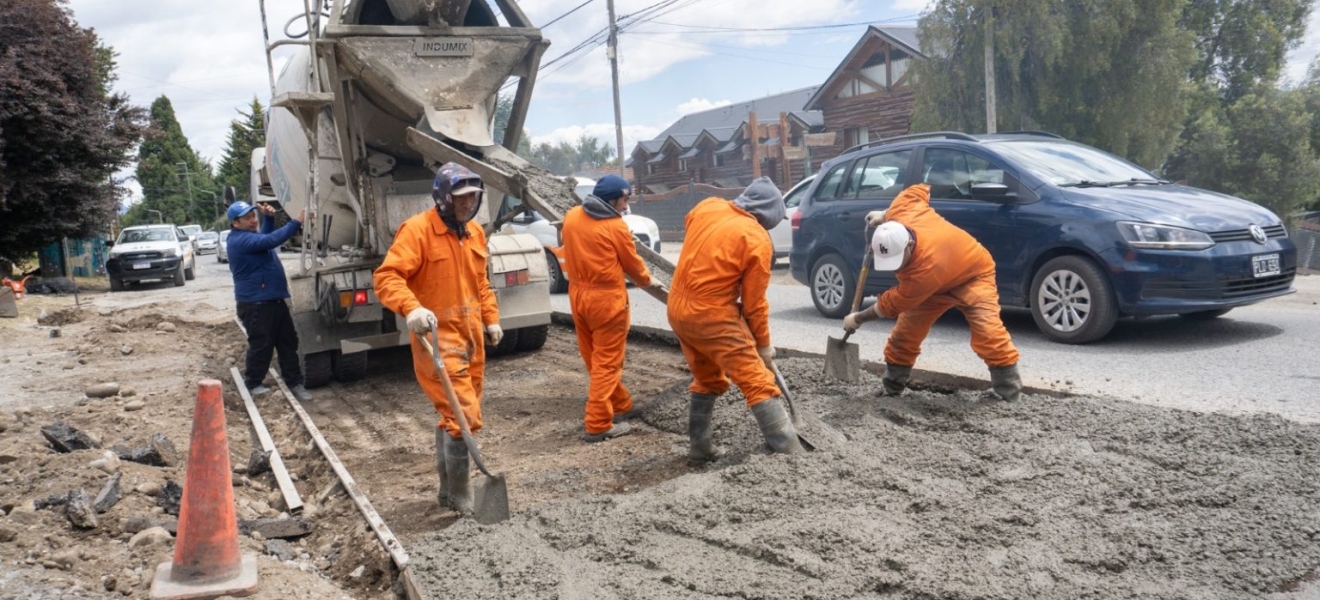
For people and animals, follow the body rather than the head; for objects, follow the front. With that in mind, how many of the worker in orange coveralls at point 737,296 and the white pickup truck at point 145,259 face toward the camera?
1

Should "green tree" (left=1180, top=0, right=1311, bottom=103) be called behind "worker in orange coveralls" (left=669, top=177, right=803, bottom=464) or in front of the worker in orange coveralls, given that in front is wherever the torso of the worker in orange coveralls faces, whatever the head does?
in front

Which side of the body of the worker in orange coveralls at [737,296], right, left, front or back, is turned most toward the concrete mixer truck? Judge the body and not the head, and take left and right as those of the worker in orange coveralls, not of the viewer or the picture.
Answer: left

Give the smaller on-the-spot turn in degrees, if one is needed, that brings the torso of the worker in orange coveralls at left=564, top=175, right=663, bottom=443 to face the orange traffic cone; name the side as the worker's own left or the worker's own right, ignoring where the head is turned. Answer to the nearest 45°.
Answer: approximately 180°

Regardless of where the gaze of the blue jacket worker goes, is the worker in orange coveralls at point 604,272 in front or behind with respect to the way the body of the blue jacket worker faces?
in front

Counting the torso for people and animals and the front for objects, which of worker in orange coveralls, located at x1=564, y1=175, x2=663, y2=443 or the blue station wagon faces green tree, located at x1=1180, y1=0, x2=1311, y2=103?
the worker in orange coveralls

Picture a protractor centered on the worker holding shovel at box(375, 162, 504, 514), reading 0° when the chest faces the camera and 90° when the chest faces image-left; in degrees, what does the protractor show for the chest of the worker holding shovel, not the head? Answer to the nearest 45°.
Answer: approximately 315°

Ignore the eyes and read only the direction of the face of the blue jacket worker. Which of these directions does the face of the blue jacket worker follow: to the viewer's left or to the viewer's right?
to the viewer's right

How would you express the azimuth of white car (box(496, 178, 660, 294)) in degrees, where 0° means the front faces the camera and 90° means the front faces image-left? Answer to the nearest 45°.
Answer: approximately 315°

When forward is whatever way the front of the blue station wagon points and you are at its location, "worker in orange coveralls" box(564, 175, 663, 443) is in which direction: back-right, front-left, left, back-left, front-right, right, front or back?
right

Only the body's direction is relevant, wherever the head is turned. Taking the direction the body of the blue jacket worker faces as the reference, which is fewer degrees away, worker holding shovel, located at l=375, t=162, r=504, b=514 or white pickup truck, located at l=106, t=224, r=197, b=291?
the worker holding shovel
